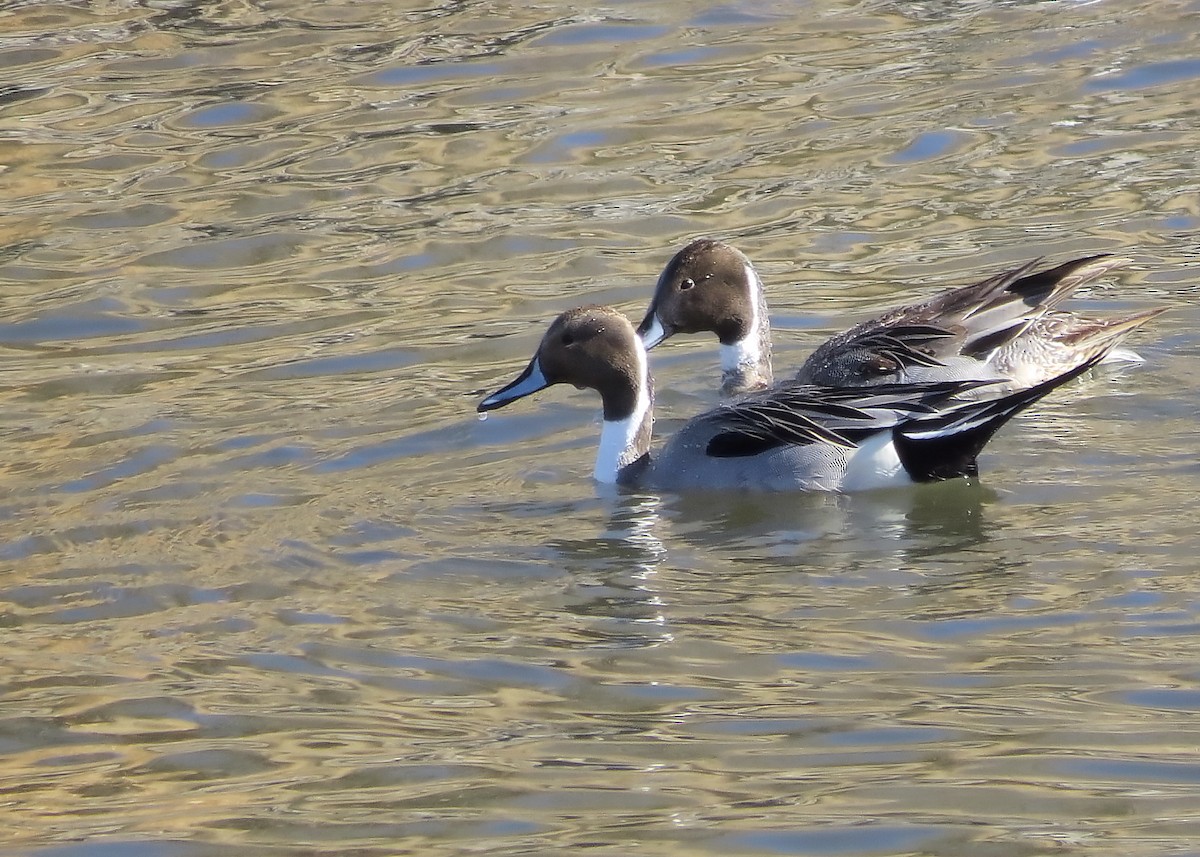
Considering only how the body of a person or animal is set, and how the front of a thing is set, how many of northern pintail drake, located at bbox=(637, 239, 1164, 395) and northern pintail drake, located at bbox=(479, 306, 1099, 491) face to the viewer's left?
2

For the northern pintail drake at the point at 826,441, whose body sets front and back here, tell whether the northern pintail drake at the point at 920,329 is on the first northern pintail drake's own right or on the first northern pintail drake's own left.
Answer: on the first northern pintail drake's own right

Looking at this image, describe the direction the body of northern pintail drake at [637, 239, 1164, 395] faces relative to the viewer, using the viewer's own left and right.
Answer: facing to the left of the viewer

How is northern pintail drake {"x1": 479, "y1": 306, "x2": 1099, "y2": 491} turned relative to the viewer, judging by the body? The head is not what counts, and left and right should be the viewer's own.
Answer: facing to the left of the viewer

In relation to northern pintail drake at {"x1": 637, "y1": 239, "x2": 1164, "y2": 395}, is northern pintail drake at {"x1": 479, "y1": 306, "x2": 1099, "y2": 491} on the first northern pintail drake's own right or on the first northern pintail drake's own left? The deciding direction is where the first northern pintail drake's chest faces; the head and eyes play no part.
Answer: on the first northern pintail drake's own left
